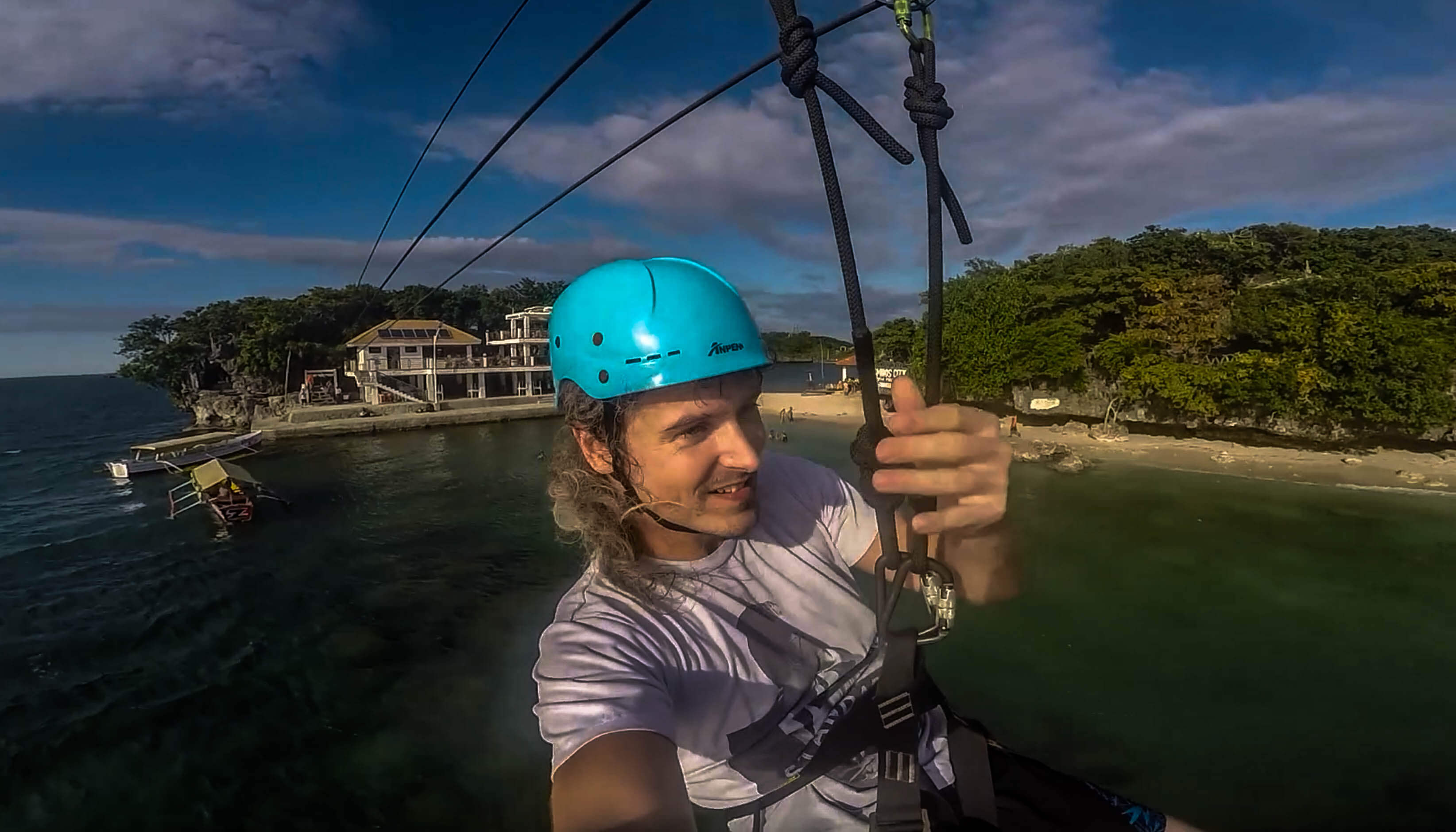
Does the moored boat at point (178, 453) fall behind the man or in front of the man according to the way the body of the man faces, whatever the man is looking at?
behind

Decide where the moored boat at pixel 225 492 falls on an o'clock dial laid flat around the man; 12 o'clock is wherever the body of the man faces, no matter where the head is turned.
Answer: The moored boat is roughly at 6 o'clock from the man.

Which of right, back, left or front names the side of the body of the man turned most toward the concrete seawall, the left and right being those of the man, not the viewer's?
back

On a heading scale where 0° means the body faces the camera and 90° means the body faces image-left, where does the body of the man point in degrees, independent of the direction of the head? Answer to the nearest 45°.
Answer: approximately 315°

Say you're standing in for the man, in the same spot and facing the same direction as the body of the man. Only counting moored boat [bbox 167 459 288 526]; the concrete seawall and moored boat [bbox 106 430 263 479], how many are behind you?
3

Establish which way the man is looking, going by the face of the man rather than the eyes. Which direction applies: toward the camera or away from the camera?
toward the camera
